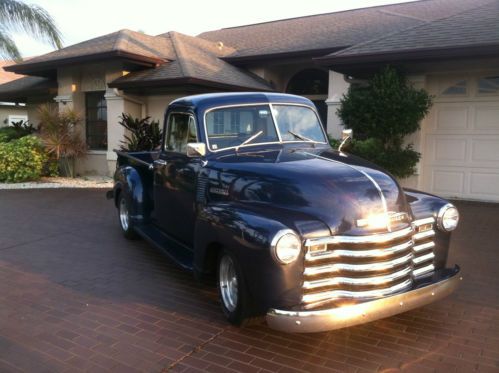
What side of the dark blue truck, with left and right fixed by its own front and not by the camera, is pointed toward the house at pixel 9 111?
back

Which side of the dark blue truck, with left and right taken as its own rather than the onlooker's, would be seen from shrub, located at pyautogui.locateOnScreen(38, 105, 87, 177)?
back

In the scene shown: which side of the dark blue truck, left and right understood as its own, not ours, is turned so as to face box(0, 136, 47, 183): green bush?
back

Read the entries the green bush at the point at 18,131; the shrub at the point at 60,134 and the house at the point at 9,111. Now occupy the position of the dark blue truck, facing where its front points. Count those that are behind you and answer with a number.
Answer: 3

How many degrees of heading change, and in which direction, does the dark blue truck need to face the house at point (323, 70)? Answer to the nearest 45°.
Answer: approximately 135° to its left

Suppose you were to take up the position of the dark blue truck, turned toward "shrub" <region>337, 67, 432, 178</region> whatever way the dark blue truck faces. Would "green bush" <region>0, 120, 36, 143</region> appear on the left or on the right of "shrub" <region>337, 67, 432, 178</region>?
left

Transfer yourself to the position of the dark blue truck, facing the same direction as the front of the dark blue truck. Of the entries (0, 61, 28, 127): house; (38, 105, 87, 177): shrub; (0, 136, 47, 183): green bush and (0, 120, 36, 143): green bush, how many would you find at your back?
4

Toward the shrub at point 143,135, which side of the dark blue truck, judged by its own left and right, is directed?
back

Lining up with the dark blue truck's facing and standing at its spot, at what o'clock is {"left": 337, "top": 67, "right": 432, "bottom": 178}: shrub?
The shrub is roughly at 8 o'clock from the dark blue truck.

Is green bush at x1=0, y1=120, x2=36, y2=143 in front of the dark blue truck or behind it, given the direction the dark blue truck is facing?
behind

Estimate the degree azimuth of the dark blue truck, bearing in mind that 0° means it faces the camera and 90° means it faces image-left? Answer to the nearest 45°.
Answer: approximately 315°
